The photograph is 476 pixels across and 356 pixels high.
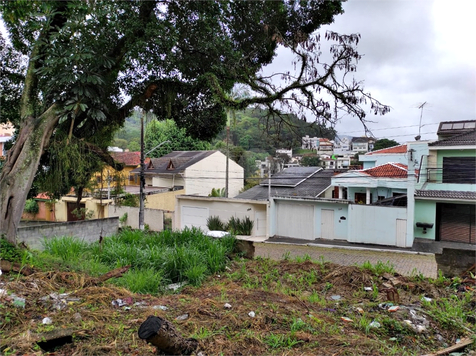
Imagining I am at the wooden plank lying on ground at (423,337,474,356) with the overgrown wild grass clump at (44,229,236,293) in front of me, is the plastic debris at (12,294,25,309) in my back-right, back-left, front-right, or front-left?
front-left

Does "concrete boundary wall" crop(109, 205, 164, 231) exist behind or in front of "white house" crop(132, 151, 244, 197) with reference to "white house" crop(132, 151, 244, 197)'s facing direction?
in front

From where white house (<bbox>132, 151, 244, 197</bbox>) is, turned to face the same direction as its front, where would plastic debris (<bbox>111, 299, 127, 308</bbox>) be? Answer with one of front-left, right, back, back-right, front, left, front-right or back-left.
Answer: front-left

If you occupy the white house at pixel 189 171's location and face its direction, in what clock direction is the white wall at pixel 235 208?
The white wall is roughly at 10 o'clock from the white house.

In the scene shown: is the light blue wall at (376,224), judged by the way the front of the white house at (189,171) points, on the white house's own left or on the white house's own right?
on the white house's own left

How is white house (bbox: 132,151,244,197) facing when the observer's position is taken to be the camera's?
facing the viewer and to the left of the viewer

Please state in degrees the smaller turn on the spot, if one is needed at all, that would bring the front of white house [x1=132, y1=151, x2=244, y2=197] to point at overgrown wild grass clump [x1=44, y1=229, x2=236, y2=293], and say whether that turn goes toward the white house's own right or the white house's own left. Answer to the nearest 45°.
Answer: approximately 45° to the white house's own left

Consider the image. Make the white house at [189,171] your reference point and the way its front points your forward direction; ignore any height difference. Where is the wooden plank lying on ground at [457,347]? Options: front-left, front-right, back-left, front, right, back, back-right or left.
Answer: front-left

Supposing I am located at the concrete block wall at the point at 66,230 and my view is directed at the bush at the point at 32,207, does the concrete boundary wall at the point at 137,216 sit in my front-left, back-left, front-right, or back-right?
front-right

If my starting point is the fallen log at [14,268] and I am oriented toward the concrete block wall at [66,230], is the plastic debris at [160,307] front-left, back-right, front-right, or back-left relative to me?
back-right

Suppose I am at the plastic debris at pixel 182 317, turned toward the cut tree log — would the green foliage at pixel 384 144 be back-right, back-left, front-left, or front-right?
back-left

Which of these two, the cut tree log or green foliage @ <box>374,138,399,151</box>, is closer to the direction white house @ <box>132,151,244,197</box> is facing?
the cut tree log
